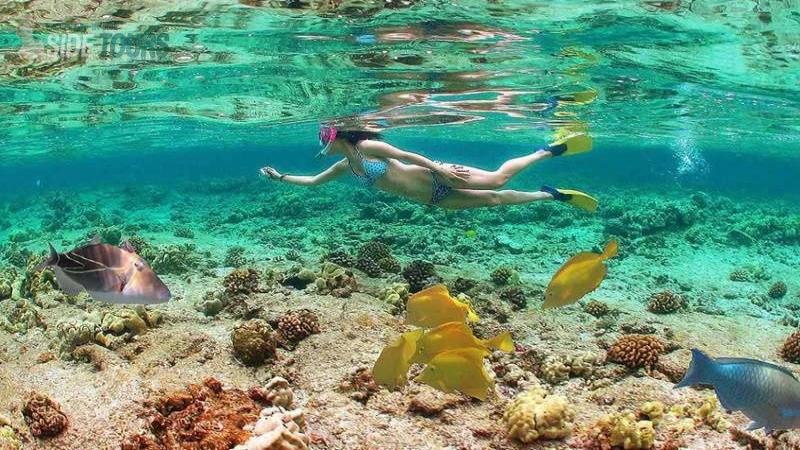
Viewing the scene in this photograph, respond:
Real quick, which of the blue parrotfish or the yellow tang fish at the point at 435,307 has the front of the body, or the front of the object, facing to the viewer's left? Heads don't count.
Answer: the yellow tang fish

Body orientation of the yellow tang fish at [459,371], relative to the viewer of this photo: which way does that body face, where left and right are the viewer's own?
facing to the left of the viewer

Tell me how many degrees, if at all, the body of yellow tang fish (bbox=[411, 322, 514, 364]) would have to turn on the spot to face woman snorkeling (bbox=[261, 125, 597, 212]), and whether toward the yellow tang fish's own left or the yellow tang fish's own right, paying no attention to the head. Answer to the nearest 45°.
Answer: approximately 90° to the yellow tang fish's own right

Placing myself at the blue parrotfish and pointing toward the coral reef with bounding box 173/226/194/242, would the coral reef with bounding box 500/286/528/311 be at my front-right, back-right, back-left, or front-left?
front-right

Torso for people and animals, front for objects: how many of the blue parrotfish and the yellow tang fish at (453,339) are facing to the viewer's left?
1

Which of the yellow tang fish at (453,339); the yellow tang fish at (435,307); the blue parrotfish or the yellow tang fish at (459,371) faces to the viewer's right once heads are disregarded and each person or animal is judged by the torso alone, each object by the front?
the blue parrotfish

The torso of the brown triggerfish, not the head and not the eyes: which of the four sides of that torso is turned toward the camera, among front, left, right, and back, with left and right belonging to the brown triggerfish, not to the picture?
right

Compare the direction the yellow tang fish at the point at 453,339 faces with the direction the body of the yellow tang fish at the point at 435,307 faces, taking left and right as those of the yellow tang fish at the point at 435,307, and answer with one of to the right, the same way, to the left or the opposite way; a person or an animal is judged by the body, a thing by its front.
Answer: the same way

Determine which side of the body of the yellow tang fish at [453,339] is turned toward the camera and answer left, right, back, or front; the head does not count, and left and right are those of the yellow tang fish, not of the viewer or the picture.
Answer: left

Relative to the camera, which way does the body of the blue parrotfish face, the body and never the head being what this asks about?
to the viewer's right
